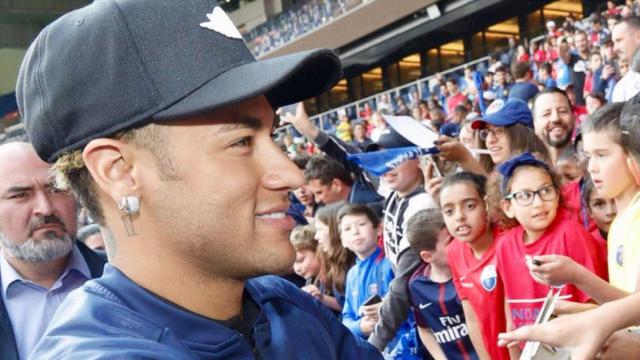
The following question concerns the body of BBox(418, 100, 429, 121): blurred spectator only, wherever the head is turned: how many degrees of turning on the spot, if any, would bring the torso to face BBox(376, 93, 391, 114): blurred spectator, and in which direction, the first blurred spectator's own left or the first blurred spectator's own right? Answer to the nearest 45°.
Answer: approximately 135° to the first blurred spectator's own right

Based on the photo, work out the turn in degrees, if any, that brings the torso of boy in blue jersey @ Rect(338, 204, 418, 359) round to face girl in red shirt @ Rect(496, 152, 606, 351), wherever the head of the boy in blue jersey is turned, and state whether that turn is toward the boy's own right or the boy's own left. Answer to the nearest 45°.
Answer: approximately 90° to the boy's own left

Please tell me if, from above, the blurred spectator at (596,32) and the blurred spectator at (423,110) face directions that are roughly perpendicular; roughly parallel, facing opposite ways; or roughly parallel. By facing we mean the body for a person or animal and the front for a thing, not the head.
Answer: roughly parallel

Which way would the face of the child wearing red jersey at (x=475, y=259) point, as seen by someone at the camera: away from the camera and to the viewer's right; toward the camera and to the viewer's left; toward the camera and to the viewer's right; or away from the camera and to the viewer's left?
toward the camera and to the viewer's left

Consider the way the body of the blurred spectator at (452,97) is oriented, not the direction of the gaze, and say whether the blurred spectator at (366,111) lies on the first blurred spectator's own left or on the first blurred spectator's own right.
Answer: on the first blurred spectator's own right

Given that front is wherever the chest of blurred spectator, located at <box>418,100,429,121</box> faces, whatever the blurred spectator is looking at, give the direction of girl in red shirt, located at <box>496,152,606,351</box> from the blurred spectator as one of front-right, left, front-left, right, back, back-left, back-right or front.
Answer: front-left

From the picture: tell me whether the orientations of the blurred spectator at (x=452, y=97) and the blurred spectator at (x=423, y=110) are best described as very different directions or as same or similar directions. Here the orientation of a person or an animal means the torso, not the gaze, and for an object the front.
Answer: same or similar directions

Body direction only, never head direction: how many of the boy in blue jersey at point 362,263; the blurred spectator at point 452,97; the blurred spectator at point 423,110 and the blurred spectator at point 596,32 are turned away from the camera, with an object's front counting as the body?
0

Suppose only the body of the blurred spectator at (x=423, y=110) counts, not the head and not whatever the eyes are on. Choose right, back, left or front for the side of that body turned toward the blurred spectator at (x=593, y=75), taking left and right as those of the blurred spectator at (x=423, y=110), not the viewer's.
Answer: left

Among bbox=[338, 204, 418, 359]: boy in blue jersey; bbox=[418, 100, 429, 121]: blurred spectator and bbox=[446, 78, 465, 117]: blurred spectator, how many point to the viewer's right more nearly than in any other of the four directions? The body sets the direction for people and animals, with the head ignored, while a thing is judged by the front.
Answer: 0

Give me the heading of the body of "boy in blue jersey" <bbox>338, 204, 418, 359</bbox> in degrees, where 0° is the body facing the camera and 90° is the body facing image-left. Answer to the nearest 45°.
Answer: approximately 45°

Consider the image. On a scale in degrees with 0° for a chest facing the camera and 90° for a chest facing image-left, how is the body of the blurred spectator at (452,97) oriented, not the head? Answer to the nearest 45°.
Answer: approximately 45°

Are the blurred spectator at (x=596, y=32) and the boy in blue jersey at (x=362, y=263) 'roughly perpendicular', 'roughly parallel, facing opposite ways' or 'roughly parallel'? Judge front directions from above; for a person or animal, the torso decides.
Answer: roughly parallel

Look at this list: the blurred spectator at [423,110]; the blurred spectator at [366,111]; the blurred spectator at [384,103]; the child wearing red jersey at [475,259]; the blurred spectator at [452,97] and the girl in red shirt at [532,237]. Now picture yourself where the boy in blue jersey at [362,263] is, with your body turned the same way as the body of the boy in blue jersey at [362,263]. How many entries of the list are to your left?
2

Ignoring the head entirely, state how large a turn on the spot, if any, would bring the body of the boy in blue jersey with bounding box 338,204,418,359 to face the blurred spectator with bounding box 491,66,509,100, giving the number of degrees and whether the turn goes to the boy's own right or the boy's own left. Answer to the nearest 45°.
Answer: approximately 135° to the boy's own right

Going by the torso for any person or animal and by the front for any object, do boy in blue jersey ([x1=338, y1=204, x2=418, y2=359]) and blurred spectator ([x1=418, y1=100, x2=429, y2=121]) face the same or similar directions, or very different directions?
same or similar directions
